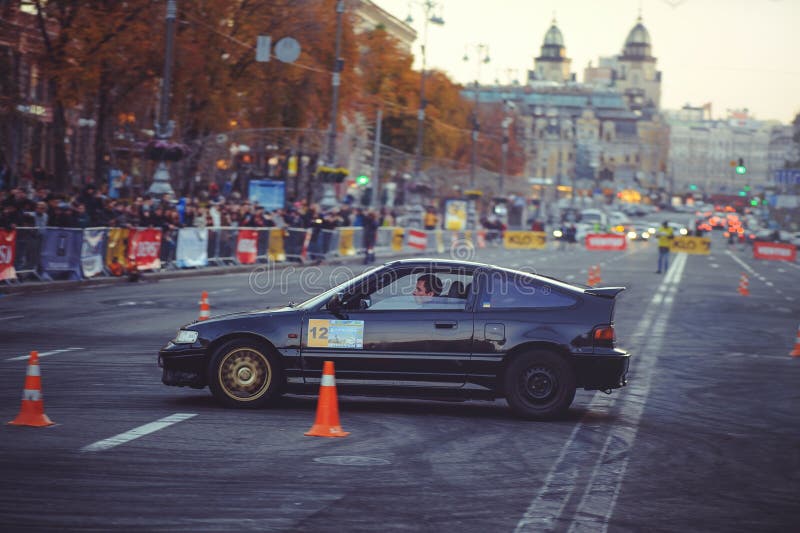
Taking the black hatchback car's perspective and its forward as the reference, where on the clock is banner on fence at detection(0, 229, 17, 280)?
The banner on fence is roughly at 2 o'clock from the black hatchback car.

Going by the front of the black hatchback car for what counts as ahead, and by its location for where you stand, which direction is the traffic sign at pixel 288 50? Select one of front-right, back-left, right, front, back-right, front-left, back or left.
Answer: right

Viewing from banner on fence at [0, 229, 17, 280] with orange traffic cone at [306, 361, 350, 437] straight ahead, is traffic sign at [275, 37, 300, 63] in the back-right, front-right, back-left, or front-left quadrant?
back-left

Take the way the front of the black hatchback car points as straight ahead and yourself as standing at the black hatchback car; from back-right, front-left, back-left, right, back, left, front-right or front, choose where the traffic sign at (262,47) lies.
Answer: right

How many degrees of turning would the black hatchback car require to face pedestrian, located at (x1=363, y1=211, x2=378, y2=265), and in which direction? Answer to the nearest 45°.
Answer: approximately 90° to its right

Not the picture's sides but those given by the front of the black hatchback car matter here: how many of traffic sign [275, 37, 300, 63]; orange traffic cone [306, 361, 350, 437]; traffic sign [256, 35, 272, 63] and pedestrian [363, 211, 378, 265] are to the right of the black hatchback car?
3

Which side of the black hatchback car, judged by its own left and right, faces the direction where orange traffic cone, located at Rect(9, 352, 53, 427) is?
front

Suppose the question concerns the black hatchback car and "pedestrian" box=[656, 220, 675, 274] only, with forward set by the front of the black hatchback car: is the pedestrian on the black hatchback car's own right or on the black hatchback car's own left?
on the black hatchback car's own right

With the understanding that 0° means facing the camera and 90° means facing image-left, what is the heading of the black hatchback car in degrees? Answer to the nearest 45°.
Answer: approximately 90°
